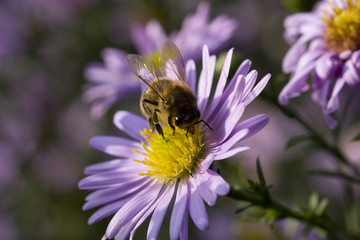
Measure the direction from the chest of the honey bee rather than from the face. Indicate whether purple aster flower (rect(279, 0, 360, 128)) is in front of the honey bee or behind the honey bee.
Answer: in front

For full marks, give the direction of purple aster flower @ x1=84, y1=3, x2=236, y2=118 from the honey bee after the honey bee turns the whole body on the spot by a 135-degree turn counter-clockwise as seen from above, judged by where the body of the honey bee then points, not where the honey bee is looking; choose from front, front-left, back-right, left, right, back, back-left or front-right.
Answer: front

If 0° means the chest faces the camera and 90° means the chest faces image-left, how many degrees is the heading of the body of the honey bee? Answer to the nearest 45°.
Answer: approximately 315°
